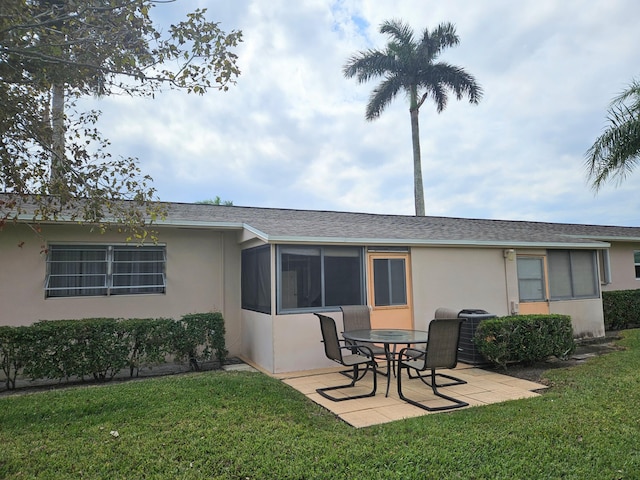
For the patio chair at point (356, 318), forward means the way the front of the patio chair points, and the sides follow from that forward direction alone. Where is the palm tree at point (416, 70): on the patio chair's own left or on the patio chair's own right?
on the patio chair's own left

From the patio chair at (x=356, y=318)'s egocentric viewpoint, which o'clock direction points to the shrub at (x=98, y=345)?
The shrub is roughly at 4 o'clock from the patio chair.

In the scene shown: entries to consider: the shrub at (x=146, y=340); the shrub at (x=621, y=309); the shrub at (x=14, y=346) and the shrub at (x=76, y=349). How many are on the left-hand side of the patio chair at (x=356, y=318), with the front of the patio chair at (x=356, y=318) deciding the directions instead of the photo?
1

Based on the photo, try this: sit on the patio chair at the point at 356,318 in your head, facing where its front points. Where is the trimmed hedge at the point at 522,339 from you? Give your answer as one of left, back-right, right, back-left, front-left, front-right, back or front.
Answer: front-left

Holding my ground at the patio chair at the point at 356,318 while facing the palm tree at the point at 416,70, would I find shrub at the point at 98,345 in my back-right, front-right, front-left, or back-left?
back-left

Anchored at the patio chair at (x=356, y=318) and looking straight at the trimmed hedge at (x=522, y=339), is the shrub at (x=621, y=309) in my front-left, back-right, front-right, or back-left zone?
front-left

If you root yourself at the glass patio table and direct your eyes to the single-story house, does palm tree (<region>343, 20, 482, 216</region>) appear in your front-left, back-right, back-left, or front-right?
front-right

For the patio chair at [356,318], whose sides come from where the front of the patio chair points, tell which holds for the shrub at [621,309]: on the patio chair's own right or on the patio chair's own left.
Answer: on the patio chair's own left

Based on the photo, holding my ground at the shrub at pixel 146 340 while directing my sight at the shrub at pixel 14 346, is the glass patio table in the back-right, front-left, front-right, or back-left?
back-left

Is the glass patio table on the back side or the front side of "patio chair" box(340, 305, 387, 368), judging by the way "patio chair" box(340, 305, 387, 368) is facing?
on the front side

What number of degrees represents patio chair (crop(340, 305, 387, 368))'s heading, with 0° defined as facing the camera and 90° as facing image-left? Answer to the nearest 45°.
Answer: approximately 315°

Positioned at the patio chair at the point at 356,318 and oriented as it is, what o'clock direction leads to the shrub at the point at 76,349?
The shrub is roughly at 4 o'clock from the patio chair.
